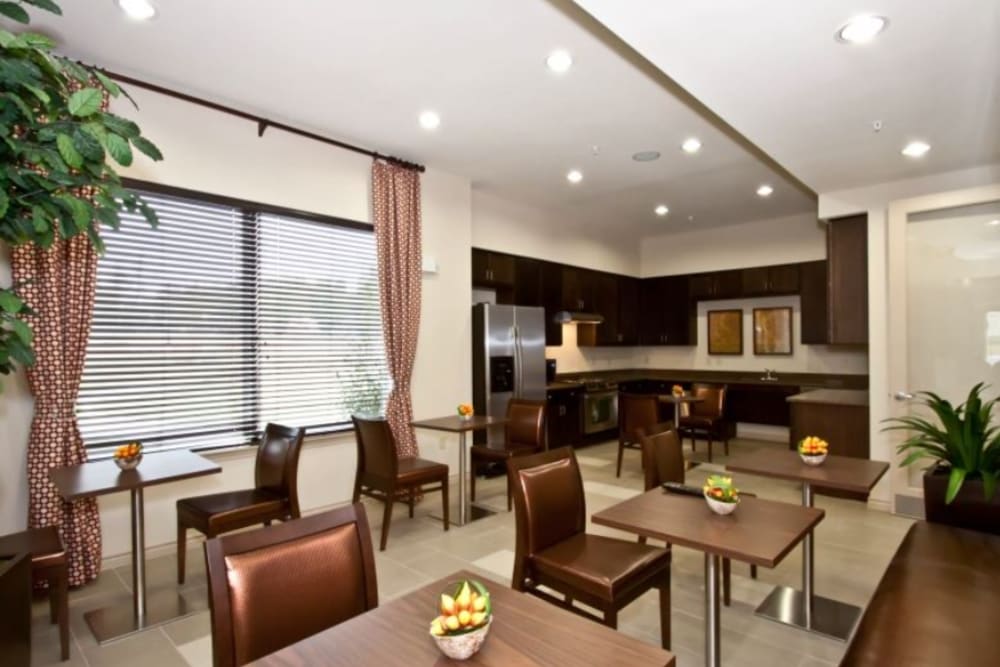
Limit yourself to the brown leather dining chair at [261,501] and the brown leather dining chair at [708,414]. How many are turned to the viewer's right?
0

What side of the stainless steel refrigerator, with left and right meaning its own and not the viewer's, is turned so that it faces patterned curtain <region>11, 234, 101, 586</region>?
right

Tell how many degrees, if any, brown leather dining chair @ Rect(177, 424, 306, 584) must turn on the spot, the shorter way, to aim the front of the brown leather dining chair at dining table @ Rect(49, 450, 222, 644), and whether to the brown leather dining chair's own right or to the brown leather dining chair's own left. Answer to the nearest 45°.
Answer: approximately 45° to the brown leather dining chair's own right

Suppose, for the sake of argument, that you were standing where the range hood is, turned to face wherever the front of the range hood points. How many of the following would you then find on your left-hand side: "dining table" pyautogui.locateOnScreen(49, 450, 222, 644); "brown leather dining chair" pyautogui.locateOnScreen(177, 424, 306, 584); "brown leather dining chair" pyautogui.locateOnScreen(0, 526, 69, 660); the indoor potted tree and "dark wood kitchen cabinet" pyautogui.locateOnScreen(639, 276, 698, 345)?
1

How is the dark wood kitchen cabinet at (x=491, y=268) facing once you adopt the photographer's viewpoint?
facing the viewer and to the right of the viewer

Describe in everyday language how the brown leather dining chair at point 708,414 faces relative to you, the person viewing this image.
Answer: facing the viewer and to the left of the viewer

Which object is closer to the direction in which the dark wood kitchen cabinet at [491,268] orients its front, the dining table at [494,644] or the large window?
the dining table

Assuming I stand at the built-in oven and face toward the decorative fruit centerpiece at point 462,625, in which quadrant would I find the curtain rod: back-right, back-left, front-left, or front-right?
front-right

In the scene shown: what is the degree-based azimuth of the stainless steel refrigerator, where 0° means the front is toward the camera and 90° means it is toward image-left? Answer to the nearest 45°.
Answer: approximately 315°

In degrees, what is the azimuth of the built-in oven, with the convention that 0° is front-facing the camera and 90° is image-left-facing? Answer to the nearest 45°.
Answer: approximately 315°
